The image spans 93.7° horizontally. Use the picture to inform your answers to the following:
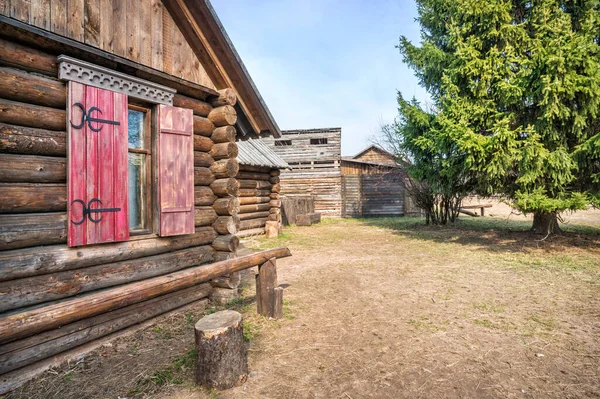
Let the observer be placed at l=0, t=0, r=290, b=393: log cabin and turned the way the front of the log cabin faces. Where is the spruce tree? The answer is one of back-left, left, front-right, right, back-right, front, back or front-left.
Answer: front-left

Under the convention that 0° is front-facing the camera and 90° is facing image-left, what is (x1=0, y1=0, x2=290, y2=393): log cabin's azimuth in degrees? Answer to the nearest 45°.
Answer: approximately 315°

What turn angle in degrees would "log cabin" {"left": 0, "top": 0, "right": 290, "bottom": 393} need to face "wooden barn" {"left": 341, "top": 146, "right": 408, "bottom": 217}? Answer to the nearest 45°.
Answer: approximately 90° to its left

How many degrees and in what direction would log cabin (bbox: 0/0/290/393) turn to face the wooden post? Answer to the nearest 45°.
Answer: approximately 45° to its left

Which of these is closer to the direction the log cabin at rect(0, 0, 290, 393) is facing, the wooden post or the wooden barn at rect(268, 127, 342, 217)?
the wooden post

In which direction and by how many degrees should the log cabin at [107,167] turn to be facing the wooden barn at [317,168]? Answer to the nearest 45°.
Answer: approximately 90° to its left
